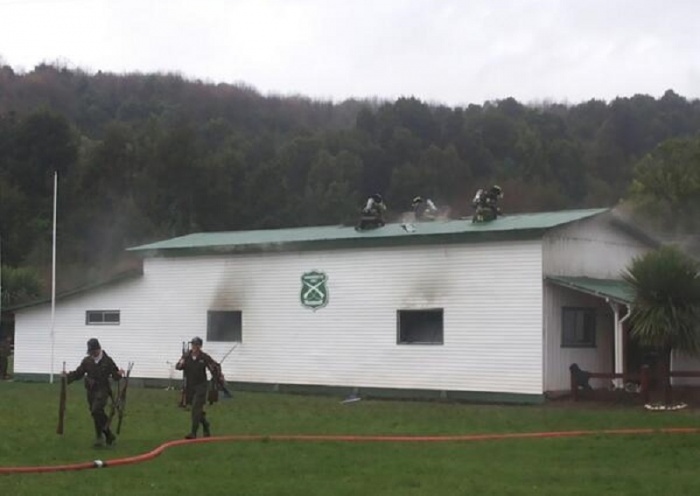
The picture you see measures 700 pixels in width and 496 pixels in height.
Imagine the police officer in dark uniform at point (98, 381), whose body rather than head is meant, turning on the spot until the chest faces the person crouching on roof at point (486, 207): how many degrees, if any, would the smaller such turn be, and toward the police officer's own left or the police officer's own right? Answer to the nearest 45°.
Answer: approximately 135° to the police officer's own left

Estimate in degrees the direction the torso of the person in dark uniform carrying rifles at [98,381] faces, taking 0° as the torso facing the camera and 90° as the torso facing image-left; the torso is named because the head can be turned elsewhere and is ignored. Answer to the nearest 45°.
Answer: approximately 0°

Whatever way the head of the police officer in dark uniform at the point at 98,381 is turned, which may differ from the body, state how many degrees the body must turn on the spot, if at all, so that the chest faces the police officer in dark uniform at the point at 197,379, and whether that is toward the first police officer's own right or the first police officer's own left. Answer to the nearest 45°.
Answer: approximately 135° to the first police officer's own left

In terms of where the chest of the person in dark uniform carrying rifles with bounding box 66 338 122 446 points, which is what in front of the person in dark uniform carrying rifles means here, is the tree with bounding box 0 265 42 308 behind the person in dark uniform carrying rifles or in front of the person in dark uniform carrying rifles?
behind
